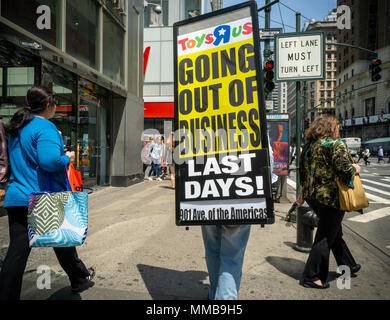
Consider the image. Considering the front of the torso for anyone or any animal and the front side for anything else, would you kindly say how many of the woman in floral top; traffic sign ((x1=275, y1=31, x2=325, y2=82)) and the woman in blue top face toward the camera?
1

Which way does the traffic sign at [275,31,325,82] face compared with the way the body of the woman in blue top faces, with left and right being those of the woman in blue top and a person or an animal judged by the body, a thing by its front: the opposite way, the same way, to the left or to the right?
the opposite way

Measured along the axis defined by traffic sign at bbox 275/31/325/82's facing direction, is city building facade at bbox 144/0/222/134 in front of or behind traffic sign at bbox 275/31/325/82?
behind

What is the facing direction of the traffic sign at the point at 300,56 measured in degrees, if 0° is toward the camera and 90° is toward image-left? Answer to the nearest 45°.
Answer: approximately 0°

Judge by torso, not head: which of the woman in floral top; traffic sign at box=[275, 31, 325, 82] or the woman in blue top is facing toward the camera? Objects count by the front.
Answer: the traffic sign

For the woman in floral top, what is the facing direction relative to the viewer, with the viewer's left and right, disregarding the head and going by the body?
facing away from the viewer and to the right of the viewer

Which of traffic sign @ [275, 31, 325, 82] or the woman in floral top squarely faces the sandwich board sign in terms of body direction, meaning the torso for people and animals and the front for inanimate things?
the traffic sign

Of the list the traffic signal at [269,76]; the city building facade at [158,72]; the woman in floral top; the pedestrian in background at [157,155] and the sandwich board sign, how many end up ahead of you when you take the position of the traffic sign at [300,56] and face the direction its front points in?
2

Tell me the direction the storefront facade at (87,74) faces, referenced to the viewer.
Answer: facing the viewer and to the right of the viewer

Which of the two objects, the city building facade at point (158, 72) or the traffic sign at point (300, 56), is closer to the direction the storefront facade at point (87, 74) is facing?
the traffic sign
